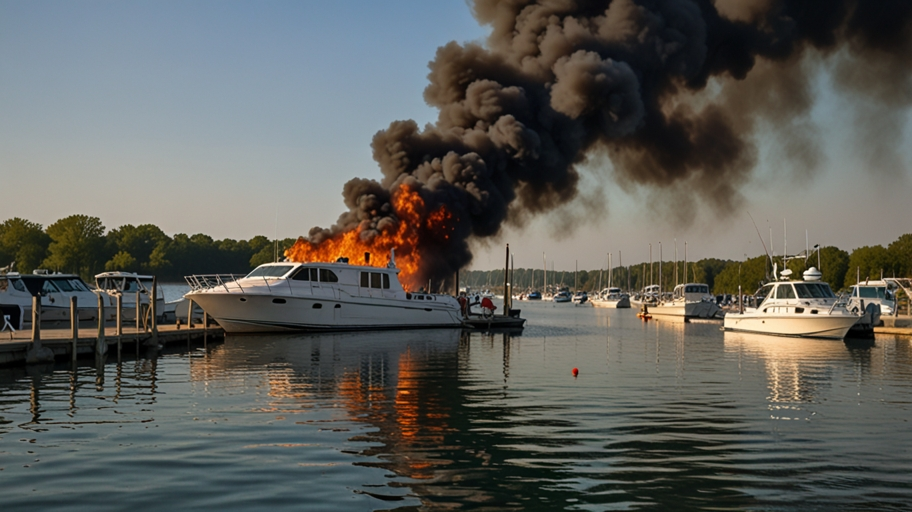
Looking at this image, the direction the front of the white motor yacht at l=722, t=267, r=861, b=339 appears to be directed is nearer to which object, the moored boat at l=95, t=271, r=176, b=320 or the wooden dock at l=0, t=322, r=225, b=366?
the wooden dock

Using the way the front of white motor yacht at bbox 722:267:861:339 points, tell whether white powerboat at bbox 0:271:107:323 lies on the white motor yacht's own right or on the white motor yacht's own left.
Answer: on the white motor yacht's own right
